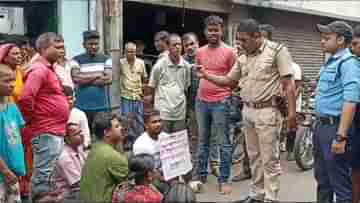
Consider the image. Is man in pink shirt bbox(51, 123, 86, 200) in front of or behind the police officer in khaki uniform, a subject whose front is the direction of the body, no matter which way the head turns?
in front

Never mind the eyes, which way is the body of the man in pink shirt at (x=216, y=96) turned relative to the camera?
toward the camera

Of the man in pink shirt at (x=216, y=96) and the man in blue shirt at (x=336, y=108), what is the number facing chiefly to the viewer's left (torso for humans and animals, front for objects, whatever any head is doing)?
1

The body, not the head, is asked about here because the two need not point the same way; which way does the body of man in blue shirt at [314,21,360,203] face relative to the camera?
to the viewer's left

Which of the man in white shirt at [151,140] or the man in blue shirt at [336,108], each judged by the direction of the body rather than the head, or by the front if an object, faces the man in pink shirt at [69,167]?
the man in blue shirt

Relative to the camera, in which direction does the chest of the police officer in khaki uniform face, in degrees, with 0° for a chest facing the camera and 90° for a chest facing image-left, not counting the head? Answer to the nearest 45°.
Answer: approximately 45°

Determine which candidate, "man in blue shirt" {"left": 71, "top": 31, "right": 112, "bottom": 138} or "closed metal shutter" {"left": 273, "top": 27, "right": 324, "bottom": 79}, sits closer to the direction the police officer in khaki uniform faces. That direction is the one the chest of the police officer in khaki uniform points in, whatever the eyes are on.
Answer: the man in blue shirt

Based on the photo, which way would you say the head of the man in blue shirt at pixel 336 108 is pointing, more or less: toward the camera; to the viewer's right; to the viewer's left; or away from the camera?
to the viewer's left

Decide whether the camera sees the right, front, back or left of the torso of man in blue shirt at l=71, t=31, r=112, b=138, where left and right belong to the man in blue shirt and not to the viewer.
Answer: front

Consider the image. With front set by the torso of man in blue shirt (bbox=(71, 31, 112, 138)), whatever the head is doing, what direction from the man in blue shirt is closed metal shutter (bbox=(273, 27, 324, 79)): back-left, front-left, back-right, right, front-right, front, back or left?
back-left

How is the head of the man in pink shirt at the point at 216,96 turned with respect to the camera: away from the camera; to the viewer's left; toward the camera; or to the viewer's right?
toward the camera

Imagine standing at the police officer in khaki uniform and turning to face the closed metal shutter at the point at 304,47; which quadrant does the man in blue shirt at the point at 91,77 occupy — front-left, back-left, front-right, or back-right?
front-left

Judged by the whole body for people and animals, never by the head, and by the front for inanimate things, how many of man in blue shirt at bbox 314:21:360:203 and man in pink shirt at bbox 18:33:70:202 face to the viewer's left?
1

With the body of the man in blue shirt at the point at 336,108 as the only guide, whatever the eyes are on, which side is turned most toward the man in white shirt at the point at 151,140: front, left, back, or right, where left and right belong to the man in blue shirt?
front
